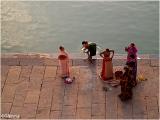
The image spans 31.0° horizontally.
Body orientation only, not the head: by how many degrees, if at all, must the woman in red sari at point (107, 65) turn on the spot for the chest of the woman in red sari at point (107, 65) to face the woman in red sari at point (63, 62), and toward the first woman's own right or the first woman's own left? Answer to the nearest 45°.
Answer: approximately 90° to the first woman's own left

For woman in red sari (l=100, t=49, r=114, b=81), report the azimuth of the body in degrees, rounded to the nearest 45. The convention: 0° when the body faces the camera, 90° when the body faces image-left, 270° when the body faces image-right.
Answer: approximately 180°
